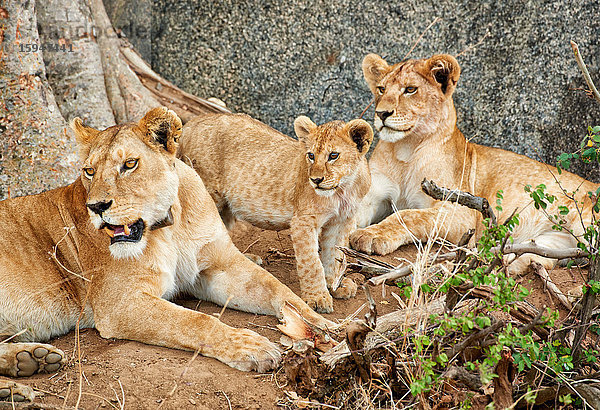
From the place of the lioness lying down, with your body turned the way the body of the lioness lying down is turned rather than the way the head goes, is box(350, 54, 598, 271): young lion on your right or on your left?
on your left

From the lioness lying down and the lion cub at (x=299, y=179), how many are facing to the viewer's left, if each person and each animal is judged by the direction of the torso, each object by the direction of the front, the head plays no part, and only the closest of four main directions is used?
0

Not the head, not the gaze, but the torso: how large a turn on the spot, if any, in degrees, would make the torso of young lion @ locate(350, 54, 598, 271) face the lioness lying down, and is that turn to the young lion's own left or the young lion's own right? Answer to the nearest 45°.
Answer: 0° — it already faces it

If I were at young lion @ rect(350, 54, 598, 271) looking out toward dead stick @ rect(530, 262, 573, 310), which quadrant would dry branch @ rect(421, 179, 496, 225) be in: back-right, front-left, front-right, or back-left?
front-right

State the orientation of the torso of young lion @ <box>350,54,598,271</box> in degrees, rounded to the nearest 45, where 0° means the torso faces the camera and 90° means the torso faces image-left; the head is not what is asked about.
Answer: approximately 45°

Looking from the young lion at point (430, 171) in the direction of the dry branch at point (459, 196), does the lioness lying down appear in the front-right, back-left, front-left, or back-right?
front-right

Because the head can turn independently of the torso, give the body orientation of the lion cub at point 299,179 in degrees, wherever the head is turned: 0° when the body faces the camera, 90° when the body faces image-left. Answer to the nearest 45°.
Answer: approximately 315°

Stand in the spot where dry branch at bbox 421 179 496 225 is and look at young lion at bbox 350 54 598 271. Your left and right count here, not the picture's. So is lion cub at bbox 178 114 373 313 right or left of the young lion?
left

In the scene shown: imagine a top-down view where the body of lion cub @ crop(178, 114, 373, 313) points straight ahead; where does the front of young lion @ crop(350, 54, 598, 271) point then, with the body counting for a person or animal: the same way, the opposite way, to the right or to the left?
to the right

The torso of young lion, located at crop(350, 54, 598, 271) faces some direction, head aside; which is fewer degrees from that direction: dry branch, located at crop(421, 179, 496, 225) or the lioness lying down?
the lioness lying down

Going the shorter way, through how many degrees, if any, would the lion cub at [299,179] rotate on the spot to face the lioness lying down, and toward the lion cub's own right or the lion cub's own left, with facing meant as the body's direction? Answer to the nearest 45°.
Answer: approximately 90° to the lion cub's own right

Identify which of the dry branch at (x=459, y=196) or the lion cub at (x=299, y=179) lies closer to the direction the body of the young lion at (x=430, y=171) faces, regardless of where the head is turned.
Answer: the lion cub
